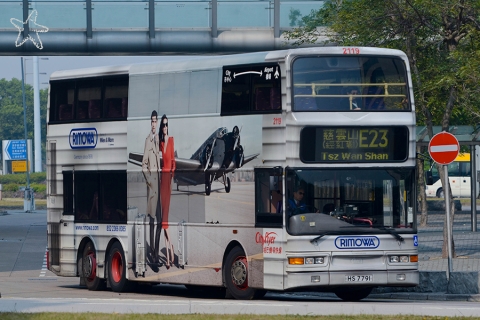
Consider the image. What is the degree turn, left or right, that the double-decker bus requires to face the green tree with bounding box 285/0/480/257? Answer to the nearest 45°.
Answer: approximately 90° to its left

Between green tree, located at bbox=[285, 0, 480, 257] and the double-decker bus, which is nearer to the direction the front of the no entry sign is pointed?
the double-decker bus

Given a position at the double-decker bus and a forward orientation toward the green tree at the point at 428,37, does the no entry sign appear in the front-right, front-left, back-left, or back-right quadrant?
front-right

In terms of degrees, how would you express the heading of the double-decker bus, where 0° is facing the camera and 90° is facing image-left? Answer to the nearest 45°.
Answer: approximately 315°

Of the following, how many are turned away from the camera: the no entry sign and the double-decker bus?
0

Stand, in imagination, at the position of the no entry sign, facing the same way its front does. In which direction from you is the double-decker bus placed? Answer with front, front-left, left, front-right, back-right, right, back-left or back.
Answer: front-right

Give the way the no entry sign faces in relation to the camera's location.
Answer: facing the viewer

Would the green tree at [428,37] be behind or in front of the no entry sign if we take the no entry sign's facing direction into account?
behind

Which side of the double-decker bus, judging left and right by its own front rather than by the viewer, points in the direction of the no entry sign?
left

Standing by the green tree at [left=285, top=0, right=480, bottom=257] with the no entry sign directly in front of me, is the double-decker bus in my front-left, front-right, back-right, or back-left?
front-right
